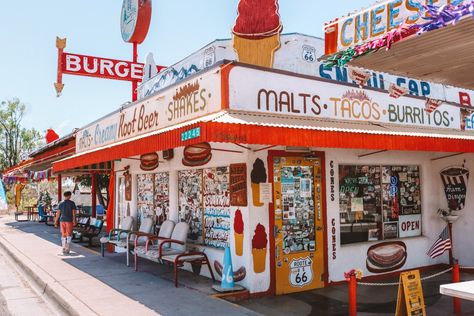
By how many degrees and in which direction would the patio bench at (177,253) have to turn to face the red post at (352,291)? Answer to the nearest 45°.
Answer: approximately 90° to its left

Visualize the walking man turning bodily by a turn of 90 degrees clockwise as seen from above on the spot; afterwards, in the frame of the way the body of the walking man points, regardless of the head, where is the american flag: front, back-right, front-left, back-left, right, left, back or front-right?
front-right

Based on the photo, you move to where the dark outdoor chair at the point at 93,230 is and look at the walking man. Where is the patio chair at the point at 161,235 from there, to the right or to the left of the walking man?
left

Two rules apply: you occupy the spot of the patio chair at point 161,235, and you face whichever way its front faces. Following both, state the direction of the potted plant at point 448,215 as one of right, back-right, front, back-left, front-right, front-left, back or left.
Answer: back-left

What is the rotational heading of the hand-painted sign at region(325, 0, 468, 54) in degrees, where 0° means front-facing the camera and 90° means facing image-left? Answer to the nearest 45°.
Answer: approximately 45°

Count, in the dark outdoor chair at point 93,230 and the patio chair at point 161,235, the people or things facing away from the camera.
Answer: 0

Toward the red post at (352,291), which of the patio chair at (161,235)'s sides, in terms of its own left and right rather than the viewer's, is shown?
left

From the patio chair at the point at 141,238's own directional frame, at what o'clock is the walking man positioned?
The walking man is roughly at 3 o'clock from the patio chair.

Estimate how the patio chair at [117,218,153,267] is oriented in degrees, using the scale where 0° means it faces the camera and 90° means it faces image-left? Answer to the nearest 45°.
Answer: approximately 45°

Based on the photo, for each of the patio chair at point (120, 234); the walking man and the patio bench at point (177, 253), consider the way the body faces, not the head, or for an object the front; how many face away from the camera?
1

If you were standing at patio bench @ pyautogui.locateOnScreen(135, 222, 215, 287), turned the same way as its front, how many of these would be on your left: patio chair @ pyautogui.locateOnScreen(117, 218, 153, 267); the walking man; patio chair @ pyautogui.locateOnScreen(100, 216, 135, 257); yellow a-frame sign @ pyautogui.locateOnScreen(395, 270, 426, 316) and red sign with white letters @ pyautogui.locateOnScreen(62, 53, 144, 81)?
1

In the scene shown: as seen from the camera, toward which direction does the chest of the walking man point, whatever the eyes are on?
away from the camera

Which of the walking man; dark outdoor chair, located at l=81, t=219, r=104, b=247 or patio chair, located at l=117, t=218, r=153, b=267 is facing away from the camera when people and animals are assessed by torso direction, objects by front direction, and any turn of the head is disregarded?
the walking man

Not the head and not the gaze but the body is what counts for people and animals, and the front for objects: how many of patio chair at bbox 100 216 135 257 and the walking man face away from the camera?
1

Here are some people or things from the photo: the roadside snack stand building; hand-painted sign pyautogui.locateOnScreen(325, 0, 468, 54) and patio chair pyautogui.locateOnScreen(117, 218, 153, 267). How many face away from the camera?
0
